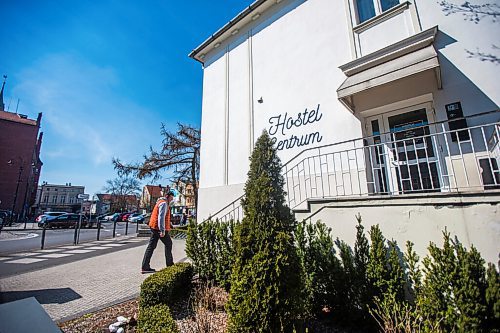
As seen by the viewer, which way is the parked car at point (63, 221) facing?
to the viewer's left

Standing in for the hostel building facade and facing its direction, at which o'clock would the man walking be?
The man walking is roughly at 1 o'clock from the hostel building facade.

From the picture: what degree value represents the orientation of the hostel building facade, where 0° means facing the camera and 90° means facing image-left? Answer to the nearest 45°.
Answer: approximately 45°

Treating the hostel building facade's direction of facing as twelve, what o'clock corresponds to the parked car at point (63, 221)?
The parked car is roughly at 2 o'clock from the hostel building facade.

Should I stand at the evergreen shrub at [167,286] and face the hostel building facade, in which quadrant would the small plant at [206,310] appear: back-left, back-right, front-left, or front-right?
front-right

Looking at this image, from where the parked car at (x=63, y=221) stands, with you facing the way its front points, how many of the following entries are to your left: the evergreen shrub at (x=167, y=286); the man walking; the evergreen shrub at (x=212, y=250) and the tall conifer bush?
4

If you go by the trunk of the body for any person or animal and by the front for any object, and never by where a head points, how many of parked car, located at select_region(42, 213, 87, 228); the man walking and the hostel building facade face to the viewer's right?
1

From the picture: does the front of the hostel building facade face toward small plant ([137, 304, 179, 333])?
yes

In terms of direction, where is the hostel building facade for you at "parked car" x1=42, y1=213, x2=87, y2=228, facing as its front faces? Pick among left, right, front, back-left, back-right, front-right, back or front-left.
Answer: left

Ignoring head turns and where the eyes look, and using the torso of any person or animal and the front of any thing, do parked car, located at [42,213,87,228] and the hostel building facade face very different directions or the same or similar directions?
same or similar directions

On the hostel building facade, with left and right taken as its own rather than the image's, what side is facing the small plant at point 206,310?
front

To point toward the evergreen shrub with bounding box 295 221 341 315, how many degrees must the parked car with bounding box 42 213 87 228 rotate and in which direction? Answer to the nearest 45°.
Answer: approximately 90° to its left
